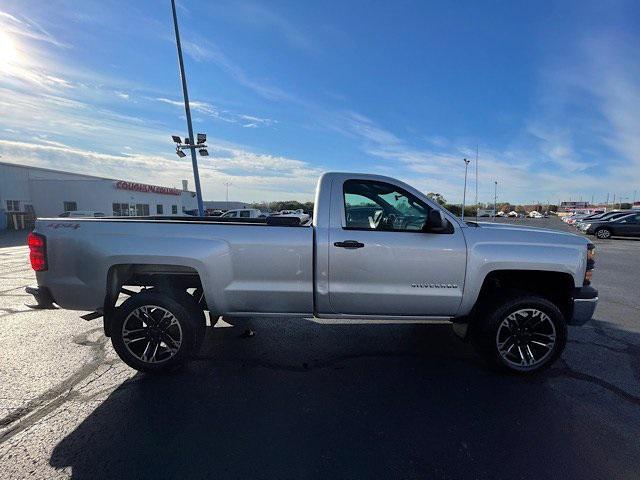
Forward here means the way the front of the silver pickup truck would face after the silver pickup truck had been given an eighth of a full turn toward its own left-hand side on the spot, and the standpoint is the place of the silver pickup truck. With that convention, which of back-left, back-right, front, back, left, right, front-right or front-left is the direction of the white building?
left

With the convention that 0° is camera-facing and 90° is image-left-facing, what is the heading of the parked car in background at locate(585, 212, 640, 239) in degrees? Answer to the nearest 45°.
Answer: approximately 90°

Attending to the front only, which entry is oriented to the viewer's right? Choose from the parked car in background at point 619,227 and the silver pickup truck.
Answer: the silver pickup truck

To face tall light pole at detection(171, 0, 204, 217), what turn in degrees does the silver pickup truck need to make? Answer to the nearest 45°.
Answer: approximately 135° to its left

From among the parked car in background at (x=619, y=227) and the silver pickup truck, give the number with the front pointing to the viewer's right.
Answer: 1

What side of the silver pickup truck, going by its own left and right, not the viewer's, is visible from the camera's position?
right

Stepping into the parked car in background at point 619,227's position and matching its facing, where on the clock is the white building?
The white building is roughly at 11 o'clock from the parked car in background.
